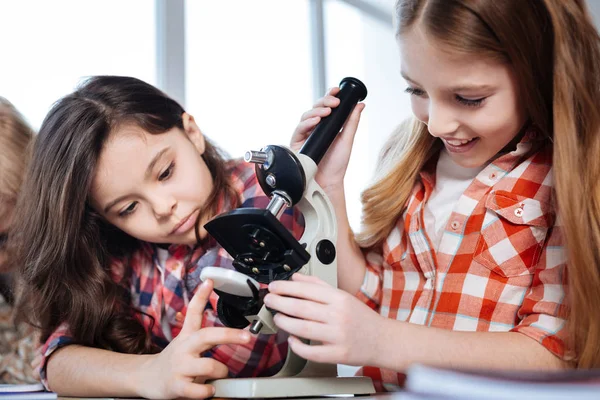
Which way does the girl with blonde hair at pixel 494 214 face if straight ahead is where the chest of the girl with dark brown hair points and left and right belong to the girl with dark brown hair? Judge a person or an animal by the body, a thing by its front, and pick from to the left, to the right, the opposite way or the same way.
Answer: to the right

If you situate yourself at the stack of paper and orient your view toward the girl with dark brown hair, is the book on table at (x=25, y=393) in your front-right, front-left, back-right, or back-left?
front-left

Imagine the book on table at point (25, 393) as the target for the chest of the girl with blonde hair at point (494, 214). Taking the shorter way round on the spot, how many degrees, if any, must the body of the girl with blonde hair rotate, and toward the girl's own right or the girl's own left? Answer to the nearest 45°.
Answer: approximately 45° to the girl's own right

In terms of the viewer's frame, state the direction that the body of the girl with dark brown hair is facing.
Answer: toward the camera

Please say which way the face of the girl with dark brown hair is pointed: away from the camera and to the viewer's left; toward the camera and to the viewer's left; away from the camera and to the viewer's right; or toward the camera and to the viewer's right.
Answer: toward the camera and to the viewer's right

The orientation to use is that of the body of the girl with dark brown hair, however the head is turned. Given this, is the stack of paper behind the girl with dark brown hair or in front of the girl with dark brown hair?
in front

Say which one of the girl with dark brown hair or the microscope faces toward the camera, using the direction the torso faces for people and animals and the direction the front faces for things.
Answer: the girl with dark brown hair

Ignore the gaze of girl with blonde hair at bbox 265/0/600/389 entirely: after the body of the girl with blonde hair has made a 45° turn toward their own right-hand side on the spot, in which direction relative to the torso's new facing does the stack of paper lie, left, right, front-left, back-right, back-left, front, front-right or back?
left

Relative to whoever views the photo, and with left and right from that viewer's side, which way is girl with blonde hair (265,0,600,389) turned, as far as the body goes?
facing the viewer and to the left of the viewer

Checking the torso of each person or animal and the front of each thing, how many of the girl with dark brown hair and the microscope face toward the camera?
1
